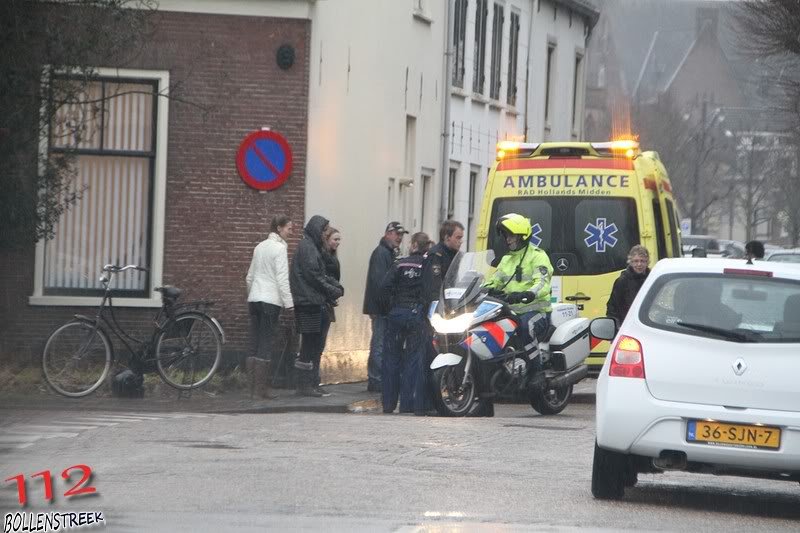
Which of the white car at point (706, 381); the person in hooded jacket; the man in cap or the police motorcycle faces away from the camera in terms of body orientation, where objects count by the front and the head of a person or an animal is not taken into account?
the white car

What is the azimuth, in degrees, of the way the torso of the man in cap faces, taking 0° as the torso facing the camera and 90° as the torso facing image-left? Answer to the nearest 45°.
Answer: approximately 270°

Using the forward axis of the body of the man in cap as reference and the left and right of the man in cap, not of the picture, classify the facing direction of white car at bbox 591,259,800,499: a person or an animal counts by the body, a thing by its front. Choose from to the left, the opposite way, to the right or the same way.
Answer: to the left

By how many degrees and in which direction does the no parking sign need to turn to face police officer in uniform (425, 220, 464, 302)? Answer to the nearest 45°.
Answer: approximately 45° to its left

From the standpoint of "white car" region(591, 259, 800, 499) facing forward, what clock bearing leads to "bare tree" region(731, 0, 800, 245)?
The bare tree is roughly at 12 o'clock from the white car.

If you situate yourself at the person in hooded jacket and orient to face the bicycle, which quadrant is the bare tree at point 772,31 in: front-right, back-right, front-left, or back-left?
back-right

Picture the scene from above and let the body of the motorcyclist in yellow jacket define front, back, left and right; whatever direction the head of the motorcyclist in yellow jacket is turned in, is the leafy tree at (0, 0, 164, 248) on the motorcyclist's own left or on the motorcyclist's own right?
on the motorcyclist's own right

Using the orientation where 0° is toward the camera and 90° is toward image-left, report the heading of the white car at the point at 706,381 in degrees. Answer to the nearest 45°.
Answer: approximately 180°

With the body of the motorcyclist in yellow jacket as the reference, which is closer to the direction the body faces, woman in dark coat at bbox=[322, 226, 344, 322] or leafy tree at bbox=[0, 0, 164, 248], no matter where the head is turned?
the leafy tree

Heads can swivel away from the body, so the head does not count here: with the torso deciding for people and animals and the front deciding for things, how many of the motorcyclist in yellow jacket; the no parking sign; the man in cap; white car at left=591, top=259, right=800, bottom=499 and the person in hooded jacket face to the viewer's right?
2
